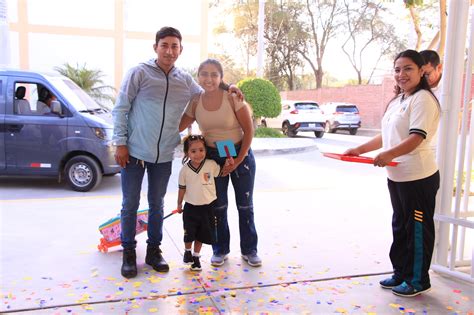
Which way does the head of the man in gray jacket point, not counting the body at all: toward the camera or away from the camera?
toward the camera

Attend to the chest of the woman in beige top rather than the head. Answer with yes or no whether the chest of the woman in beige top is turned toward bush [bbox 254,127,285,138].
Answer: no

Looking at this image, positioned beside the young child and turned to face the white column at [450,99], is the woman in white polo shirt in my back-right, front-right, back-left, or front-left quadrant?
front-right

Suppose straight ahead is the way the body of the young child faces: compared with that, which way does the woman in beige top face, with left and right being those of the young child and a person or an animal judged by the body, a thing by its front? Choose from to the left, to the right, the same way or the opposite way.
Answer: the same way

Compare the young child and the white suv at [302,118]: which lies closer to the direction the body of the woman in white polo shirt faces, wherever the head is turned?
the young child

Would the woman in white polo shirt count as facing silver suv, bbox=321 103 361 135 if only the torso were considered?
no

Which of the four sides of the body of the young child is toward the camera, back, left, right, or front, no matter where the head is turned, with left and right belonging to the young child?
front

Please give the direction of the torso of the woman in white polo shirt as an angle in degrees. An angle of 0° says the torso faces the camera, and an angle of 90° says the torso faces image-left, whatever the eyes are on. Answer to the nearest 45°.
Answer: approximately 45°

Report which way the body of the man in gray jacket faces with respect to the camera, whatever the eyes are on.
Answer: toward the camera

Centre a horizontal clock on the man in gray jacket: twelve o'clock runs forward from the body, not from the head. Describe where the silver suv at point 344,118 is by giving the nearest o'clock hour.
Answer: The silver suv is roughly at 7 o'clock from the man in gray jacket.

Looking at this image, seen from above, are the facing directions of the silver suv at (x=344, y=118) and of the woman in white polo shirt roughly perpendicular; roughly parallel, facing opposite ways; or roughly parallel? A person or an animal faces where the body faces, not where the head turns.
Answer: roughly perpendicular

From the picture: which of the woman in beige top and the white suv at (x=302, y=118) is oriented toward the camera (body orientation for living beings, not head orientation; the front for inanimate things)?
the woman in beige top

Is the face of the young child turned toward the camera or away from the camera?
toward the camera

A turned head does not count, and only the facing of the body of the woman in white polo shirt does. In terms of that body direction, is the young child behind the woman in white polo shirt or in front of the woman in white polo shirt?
in front

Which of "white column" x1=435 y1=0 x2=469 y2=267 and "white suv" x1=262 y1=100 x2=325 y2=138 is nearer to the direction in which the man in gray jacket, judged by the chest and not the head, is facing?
the white column

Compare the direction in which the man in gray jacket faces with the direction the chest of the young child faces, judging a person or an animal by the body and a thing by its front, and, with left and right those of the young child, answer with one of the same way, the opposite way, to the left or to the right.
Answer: the same way

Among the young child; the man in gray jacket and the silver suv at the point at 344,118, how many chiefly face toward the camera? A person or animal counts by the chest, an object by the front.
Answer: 2
